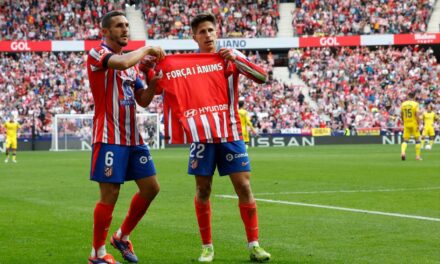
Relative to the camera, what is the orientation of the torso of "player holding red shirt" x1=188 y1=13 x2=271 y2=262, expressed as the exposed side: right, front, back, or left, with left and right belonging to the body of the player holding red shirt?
front

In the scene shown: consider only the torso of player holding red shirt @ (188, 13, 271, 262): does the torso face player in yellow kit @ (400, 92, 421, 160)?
no
